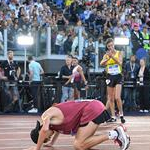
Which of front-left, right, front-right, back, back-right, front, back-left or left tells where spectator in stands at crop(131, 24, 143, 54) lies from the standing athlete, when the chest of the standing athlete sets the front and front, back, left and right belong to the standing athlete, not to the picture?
back

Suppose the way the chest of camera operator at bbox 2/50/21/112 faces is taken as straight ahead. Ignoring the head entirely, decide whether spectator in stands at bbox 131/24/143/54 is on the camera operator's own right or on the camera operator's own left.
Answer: on the camera operator's own left

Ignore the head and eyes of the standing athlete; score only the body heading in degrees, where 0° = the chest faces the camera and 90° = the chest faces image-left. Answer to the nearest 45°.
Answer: approximately 0°

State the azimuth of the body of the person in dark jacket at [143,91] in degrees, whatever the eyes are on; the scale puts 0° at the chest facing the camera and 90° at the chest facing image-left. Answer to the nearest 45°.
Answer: approximately 45°

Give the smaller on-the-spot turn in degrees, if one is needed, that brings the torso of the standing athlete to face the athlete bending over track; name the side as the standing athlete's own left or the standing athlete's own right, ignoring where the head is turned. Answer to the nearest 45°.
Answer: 0° — they already face them

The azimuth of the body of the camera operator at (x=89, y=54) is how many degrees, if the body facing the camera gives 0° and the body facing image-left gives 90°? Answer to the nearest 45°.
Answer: approximately 45°

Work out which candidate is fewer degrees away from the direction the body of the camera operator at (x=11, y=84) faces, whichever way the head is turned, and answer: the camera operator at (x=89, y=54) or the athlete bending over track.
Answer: the athlete bending over track
